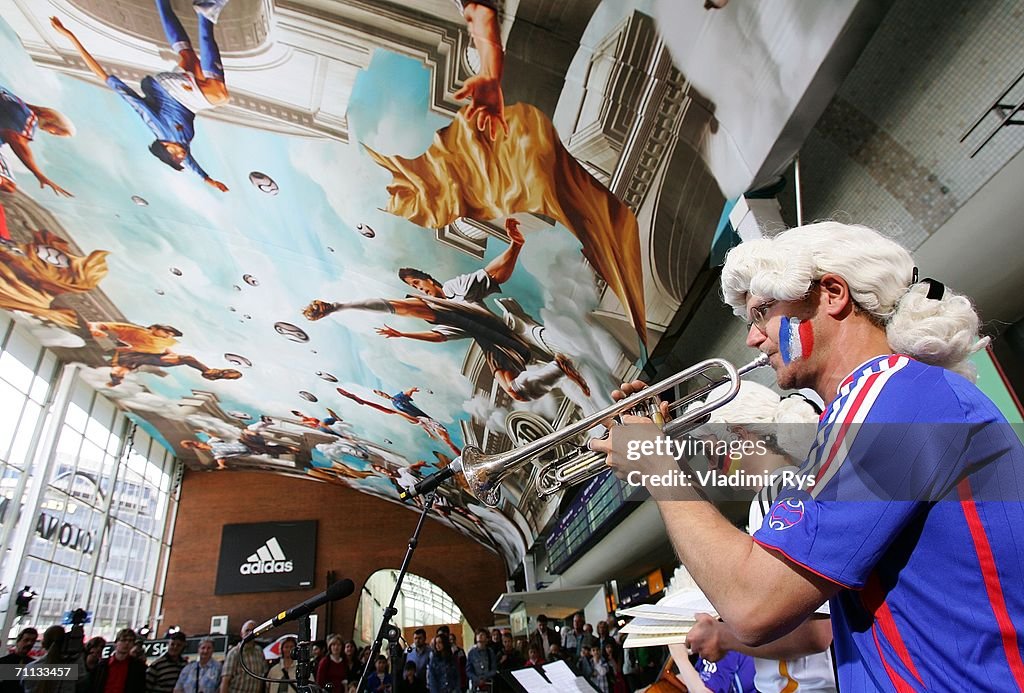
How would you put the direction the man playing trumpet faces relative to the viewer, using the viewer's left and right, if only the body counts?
facing to the left of the viewer

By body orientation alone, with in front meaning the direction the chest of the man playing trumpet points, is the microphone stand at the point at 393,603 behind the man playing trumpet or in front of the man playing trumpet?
in front

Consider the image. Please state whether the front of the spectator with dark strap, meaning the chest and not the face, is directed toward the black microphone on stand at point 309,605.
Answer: yes

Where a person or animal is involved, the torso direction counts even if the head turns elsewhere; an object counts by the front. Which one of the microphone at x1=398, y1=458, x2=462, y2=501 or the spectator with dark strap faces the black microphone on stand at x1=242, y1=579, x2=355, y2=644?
the spectator with dark strap

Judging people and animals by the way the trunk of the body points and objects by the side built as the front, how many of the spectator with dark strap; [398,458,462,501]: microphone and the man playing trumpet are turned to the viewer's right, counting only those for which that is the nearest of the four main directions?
1

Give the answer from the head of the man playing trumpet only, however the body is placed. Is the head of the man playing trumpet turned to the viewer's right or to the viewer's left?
to the viewer's left

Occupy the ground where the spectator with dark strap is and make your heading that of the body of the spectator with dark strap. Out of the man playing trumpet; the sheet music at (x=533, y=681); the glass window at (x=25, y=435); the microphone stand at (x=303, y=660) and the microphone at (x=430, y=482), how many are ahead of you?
4

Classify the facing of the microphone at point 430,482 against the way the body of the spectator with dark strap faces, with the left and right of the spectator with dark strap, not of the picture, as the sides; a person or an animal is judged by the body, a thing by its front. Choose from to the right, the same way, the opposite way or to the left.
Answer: to the left

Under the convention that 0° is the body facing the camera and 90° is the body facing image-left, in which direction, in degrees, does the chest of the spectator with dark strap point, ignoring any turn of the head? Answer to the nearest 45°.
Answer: approximately 0°

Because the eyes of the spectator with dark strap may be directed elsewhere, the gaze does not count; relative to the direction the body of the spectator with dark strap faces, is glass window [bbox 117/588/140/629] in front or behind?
behind

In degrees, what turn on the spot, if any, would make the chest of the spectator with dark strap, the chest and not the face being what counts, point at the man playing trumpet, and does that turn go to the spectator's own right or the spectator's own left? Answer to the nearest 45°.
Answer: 0° — they already face them

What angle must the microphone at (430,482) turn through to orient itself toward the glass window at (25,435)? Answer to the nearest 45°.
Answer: approximately 135° to its left

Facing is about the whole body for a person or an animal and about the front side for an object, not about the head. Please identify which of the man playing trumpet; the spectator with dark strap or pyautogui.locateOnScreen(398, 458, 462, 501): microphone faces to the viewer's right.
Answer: the microphone

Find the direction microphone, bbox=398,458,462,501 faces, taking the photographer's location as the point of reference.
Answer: facing to the right of the viewer
